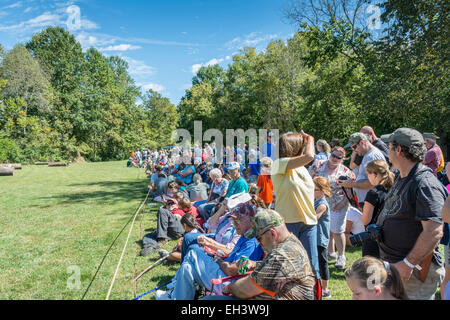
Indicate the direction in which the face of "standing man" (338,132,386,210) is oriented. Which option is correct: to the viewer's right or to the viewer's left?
to the viewer's left

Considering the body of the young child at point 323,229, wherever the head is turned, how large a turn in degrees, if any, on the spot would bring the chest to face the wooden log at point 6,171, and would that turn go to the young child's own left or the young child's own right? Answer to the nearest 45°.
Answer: approximately 45° to the young child's own right

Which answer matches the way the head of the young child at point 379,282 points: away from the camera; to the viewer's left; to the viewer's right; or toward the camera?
to the viewer's left

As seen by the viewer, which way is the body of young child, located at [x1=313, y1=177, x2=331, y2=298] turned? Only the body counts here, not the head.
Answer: to the viewer's left

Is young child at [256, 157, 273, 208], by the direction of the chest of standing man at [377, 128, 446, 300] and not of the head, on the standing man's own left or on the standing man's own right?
on the standing man's own right

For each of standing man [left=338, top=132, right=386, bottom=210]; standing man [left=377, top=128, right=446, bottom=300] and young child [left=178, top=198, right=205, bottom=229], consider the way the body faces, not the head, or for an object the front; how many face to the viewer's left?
3

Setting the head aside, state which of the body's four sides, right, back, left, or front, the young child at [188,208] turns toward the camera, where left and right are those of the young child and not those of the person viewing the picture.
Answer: left

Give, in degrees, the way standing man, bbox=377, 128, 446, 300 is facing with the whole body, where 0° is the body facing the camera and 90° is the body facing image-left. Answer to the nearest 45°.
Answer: approximately 90°

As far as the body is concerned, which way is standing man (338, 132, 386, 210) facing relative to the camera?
to the viewer's left

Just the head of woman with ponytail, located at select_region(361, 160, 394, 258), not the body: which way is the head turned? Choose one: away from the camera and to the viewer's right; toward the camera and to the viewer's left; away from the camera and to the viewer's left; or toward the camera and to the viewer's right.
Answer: away from the camera and to the viewer's left

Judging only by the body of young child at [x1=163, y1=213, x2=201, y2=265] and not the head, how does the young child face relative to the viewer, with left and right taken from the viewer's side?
facing to the left of the viewer
